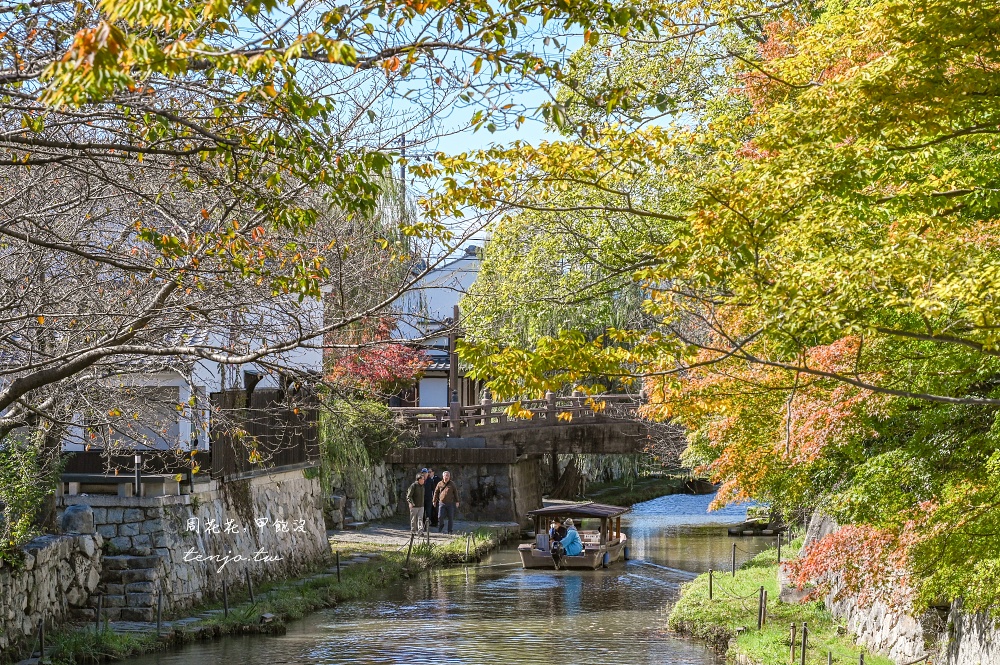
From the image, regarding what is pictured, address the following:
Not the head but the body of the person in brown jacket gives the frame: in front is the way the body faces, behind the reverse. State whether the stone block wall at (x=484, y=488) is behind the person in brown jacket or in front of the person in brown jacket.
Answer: behind

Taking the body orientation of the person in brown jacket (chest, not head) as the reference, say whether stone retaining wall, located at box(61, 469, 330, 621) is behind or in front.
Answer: in front

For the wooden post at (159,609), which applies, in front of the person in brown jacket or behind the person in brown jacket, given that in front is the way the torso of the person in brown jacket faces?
in front

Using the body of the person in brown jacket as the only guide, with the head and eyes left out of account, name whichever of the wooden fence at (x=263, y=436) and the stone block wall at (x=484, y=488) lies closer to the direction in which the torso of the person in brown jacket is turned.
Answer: the wooden fence

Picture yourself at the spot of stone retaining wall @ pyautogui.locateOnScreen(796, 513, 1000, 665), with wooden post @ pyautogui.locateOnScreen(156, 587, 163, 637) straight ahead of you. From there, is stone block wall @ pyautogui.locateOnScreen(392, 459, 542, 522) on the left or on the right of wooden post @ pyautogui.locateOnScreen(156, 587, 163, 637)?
right

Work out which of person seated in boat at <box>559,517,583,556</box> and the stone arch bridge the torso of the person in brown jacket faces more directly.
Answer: the person seated in boat

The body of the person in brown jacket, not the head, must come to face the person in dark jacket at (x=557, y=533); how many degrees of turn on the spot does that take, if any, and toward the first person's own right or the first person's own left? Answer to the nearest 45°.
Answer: approximately 45° to the first person's own left

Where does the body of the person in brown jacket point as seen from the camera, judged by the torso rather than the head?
toward the camera

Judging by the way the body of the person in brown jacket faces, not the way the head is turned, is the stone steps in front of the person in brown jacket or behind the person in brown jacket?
in front

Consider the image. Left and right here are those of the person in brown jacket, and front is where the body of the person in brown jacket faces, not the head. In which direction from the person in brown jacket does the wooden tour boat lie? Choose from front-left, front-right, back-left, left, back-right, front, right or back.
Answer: front-left

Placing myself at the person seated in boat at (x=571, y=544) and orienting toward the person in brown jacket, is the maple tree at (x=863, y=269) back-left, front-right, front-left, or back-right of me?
back-left

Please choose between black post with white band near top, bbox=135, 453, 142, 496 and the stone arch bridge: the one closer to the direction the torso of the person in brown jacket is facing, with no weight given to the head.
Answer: the black post with white band near top
